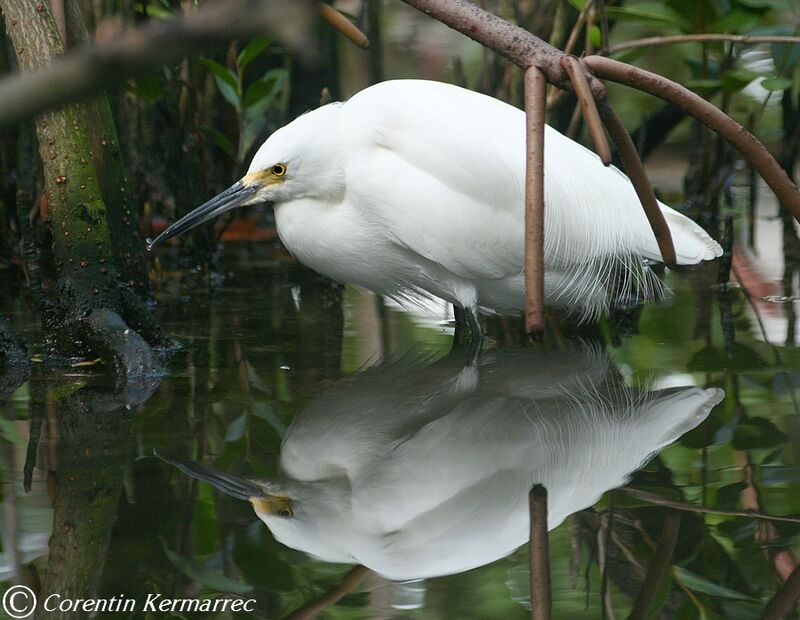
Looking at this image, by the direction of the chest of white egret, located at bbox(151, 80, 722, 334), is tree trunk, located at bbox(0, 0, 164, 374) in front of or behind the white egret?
in front

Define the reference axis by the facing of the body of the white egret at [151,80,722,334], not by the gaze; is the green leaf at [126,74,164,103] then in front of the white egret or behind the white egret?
in front

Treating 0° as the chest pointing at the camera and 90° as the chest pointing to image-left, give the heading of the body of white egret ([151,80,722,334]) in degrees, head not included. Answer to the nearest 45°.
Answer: approximately 90°

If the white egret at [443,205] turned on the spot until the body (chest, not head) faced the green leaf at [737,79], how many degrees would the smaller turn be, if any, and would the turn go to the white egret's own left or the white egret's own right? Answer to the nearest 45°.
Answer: approximately 135° to the white egret's own right

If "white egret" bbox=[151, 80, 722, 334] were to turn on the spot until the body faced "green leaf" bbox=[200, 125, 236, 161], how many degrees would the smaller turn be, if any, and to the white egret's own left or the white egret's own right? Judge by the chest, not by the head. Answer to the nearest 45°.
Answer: approximately 45° to the white egret's own right

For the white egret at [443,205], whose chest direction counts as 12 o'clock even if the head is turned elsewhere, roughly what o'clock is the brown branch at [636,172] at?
The brown branch is roughly at 8 o'clock from the white egret.

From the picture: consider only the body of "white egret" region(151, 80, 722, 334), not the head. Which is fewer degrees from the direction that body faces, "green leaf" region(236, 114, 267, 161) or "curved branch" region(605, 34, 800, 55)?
the green leaf

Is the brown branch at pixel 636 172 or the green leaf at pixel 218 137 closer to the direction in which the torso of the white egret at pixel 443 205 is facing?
the green leaf

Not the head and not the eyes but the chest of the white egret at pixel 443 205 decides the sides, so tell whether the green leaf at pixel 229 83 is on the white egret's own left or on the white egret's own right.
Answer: on the white egret's own right

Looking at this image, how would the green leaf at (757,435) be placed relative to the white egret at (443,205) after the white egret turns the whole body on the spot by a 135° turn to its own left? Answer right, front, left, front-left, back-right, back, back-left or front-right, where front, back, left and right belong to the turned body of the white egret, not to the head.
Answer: front

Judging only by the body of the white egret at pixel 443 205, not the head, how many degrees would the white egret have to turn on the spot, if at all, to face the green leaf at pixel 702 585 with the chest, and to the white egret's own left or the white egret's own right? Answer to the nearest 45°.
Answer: approximately 90° to the white egret's own left
